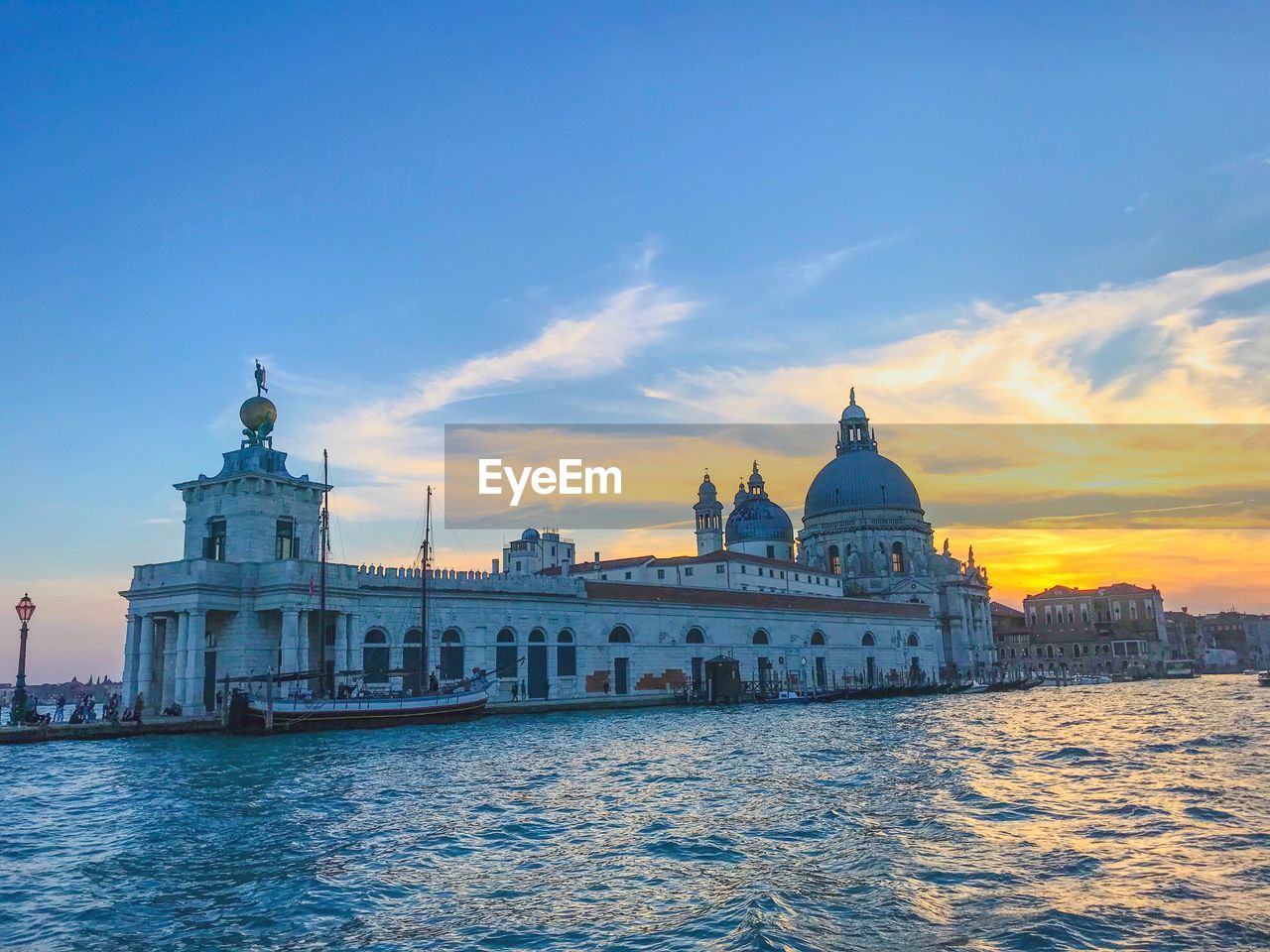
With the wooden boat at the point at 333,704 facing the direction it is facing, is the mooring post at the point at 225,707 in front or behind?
behind

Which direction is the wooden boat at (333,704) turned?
to the viewer's right

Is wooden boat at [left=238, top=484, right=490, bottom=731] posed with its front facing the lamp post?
no
